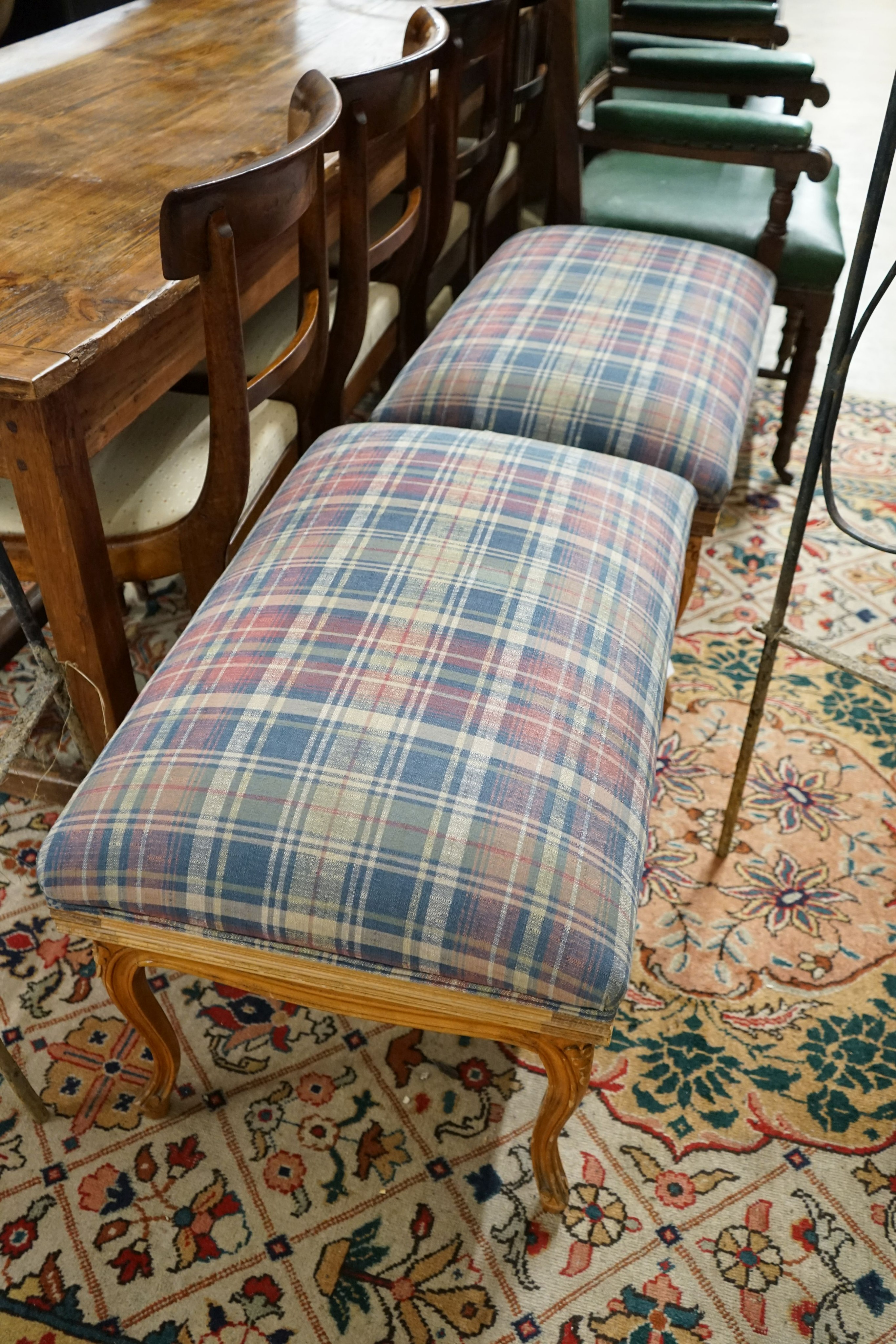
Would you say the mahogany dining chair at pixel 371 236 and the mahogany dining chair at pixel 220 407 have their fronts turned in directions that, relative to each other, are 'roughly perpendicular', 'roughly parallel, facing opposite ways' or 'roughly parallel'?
roughly parallel

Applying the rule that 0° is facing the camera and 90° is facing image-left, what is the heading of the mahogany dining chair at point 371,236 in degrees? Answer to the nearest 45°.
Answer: approximately 135°

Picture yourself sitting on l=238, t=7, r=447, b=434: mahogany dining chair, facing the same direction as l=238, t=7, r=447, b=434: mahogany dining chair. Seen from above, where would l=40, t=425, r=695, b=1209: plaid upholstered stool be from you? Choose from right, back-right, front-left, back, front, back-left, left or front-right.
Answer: back-left

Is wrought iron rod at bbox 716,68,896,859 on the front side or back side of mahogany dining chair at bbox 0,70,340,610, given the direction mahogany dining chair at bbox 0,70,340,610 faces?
on the back side

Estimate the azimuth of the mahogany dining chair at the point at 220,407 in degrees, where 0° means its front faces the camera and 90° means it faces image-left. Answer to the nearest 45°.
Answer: approximately 135°

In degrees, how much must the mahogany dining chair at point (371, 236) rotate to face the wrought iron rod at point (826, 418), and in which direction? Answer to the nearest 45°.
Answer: approximately 180°

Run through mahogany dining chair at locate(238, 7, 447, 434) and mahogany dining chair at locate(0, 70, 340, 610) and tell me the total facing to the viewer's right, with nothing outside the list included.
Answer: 0
